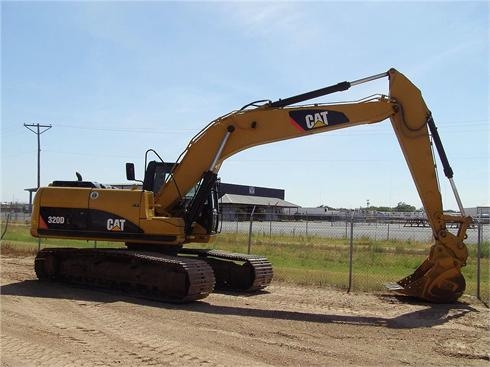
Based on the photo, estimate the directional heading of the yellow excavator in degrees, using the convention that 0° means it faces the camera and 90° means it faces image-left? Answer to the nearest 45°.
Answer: approximately 315°
